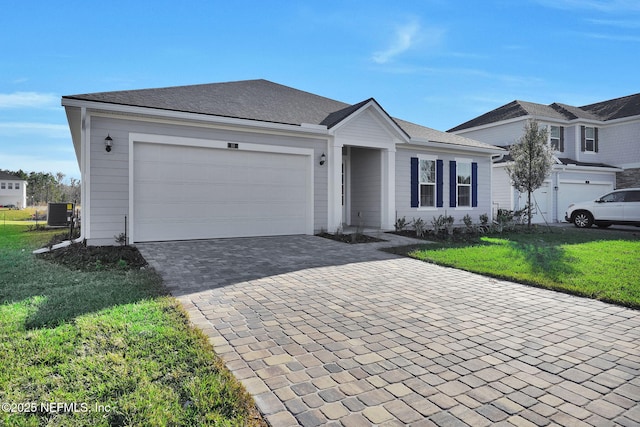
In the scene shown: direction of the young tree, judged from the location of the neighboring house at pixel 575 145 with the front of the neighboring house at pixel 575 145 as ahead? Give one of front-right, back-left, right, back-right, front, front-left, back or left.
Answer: front-right

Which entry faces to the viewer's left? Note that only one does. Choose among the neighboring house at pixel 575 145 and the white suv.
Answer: the white suv

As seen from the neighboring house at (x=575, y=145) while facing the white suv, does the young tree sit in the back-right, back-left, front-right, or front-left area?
front-right

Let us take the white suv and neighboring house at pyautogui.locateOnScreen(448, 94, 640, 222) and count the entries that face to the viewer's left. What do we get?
1

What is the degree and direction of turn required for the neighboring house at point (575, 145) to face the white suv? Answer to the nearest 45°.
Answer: approximately 45° to its right

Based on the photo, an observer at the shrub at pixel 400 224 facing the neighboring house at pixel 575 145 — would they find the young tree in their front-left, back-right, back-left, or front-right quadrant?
front-right

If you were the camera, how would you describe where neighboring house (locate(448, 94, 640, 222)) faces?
facing the viewer and to the right of the viewer

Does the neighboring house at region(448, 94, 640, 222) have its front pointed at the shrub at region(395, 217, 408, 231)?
no

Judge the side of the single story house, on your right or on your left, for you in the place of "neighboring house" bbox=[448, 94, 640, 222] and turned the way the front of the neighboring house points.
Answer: on your right

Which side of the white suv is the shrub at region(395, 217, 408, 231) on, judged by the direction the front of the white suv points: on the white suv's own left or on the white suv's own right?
on the white suv's own left

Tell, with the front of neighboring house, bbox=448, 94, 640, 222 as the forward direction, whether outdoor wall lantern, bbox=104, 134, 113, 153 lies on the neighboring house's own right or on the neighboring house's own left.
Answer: on the neighboring house's own right

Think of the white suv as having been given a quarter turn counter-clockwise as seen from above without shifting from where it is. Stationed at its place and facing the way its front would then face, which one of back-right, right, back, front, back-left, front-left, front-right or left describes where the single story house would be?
front-right

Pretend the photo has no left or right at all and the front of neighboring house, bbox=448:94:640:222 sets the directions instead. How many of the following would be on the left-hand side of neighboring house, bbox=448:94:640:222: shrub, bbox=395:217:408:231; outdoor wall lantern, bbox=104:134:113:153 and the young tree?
0

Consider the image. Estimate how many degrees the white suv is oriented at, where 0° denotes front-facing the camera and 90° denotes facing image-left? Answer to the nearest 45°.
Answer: approximately 90°

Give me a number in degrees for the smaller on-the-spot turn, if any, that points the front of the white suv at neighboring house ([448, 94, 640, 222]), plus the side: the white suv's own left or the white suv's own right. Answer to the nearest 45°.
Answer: approximately 90° to the white suv's own right
